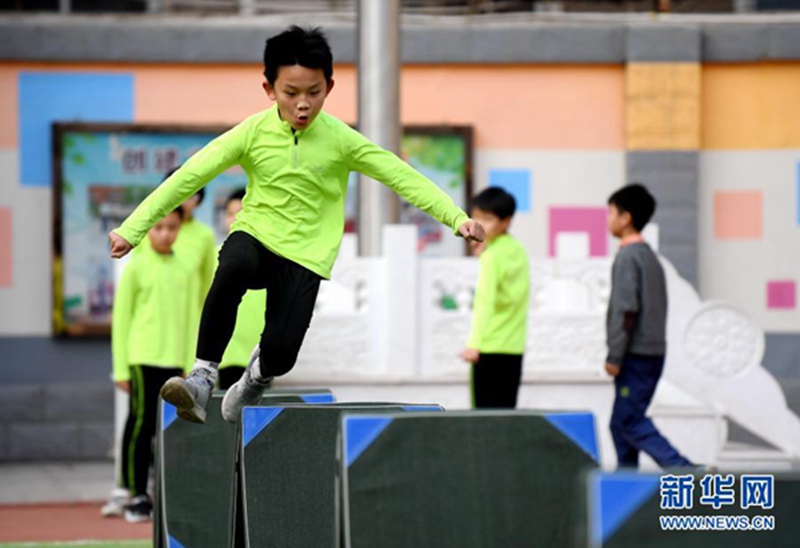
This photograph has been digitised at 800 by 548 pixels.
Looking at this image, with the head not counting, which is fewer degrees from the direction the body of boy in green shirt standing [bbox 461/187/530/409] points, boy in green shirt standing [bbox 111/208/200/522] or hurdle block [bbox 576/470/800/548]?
the boy in green shirt standing

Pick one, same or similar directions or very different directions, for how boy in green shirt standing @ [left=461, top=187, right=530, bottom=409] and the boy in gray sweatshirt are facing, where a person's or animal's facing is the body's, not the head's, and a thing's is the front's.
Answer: same or similar directions

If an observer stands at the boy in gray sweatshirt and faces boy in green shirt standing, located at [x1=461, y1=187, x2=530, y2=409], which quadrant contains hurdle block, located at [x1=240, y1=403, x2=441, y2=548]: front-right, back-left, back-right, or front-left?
front-left

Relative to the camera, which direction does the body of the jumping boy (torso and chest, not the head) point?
toward the camera

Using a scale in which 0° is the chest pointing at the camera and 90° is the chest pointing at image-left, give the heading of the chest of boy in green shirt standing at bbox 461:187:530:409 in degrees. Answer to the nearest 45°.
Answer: approximately 90°

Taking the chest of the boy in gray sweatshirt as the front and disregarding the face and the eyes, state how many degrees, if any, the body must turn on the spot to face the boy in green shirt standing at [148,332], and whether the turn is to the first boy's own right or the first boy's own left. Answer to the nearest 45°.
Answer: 0° — they already face them

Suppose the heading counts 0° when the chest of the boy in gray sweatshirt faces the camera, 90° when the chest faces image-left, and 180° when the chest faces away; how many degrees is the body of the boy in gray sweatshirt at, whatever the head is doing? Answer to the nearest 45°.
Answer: approximately 90°

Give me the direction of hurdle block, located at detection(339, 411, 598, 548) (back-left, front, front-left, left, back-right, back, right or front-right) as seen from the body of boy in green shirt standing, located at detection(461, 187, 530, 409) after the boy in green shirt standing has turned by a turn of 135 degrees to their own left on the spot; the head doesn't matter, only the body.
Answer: front-right

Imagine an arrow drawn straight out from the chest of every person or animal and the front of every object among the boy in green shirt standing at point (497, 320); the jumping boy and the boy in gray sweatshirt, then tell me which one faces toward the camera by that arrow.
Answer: the jumping boy

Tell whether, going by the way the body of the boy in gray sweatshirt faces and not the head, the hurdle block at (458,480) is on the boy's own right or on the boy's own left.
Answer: on the boy's own left

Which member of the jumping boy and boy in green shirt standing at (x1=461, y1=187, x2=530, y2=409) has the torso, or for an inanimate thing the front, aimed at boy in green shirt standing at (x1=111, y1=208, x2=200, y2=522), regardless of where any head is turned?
boy in green shirt standing at (x1=461, y1=187, x2=530, y2=409)
